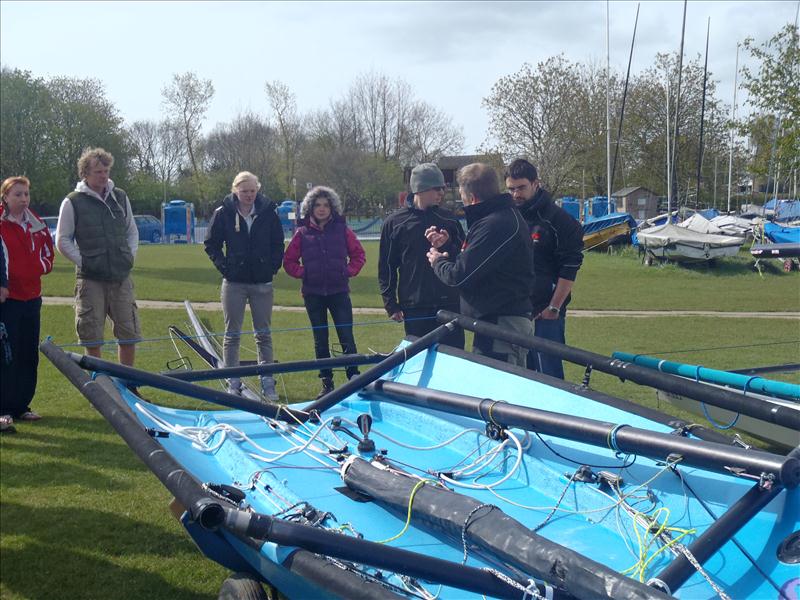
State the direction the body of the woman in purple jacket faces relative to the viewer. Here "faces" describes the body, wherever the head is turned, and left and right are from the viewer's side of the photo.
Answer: facing the viewer

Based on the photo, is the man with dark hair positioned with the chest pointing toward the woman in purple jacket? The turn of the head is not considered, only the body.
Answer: no

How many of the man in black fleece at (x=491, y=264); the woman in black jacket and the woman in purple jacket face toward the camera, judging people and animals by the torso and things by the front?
2

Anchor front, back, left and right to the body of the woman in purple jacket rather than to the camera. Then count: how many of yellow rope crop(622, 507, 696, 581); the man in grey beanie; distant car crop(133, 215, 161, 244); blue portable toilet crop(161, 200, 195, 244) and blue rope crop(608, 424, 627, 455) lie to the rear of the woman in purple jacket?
2

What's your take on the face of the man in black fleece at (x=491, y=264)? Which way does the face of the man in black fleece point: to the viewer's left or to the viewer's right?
to the viewer's left

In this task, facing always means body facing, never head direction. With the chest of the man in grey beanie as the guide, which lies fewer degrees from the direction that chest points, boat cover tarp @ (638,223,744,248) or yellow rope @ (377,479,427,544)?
the yellow rope

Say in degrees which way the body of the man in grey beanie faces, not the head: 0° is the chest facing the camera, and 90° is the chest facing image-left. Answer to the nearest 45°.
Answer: approximately 315°

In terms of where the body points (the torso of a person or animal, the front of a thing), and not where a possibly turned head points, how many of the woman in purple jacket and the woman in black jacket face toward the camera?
2

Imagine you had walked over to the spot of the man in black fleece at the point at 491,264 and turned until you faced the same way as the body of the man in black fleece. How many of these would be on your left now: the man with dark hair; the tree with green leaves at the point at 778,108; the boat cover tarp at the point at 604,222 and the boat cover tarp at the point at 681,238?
0

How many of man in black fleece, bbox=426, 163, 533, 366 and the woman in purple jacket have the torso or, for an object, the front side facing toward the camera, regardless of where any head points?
1

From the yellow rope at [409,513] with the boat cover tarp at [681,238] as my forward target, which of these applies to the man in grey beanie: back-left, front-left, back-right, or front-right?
front-left

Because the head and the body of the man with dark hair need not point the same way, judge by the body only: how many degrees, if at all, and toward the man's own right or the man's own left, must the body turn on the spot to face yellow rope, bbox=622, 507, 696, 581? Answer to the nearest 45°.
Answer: approximately 45° to the man's own left

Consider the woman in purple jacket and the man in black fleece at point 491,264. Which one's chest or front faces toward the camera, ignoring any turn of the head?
the woman in purple jacket

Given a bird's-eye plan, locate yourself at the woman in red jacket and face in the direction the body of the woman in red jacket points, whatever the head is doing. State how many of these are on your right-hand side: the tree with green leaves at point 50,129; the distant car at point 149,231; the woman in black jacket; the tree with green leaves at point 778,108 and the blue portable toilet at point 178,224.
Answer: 0

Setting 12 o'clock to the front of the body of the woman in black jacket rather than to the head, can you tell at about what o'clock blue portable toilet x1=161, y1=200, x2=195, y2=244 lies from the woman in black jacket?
The blue portable toilet is roughly at 6 o'clock from the woman in black jacket.

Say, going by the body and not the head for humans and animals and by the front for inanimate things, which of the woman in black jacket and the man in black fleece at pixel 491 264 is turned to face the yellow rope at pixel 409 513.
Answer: the woman in black jacket

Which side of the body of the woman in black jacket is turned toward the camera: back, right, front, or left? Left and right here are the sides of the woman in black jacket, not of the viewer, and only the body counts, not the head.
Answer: front

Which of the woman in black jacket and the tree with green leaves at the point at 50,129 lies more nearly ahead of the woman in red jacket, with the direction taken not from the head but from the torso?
the woman in black jacket
